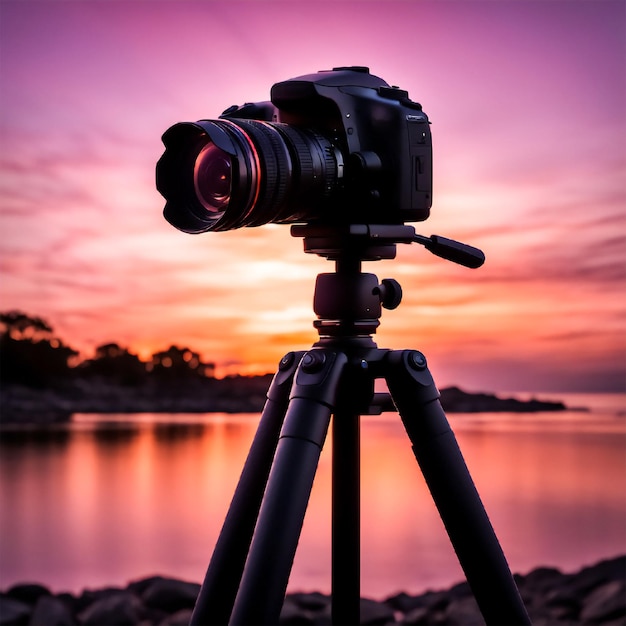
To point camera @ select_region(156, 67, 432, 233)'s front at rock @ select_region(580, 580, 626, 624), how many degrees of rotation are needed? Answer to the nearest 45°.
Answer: approximately 180°

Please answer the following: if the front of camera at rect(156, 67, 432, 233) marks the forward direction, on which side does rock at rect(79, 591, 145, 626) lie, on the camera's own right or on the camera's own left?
on the camera's own right

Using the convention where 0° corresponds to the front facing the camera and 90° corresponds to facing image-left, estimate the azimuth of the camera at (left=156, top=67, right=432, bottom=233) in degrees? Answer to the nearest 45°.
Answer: approximately 45°

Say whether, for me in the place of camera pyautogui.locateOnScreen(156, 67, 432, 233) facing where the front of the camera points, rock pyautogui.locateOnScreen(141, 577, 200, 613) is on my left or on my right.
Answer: on my right
